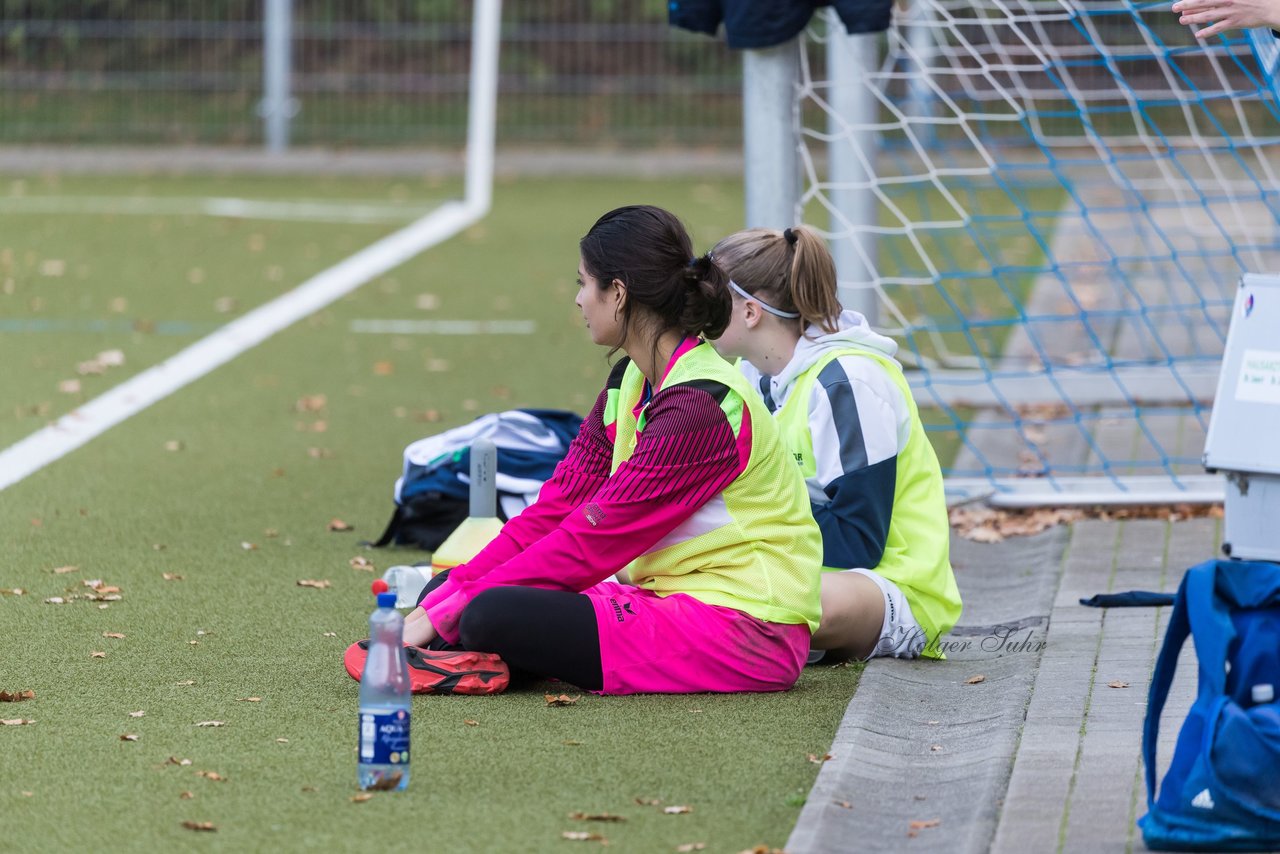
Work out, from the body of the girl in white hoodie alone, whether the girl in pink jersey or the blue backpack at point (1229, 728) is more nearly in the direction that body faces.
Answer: the girl in pink jersey

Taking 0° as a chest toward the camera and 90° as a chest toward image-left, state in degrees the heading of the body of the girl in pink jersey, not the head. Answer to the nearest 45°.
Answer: approximately 90°

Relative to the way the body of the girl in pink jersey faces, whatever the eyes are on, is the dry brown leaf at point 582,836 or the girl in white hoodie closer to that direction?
the dry brown leaf

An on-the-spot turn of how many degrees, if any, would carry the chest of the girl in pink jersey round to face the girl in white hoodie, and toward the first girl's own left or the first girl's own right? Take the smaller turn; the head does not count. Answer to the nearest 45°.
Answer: approximately 135° to the first girl's own right

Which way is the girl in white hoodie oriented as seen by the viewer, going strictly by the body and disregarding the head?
to the viewer's left

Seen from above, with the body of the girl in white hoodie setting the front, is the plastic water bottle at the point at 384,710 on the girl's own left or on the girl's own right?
on the girl's own left

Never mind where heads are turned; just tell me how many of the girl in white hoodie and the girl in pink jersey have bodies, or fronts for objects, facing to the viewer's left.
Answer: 2

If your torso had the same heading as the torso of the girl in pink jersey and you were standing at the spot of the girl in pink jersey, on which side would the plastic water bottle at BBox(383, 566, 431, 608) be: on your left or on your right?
on your right

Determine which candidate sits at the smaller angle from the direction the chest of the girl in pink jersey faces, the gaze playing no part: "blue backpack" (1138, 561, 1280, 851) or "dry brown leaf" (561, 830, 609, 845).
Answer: the dry brown leaf
